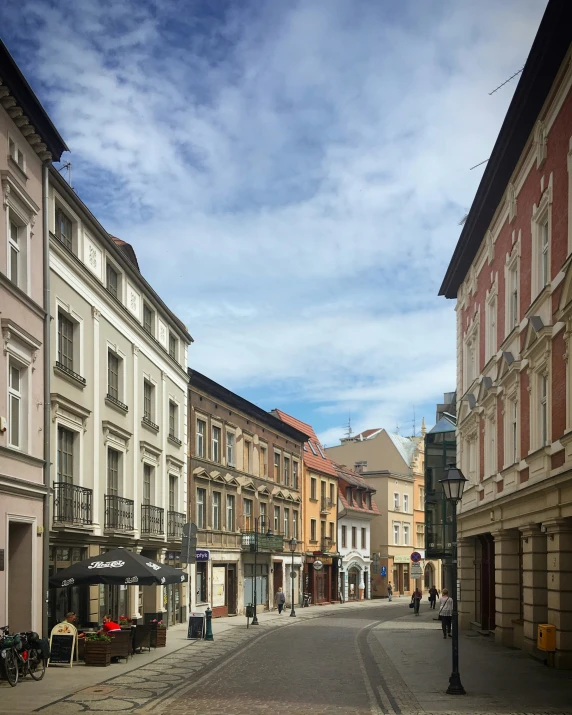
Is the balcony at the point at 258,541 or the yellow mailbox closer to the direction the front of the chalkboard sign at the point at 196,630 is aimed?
the yellow mailbox

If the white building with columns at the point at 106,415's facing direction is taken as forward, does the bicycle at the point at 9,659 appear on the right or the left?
on its right

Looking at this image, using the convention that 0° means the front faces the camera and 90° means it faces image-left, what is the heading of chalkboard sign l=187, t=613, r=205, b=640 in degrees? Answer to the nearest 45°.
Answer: approximately 0°

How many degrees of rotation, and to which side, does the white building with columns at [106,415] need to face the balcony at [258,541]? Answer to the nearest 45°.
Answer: approximately 135° to its left

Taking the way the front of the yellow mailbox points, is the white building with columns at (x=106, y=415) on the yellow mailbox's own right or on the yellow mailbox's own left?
on the yellow mailbox's own right
